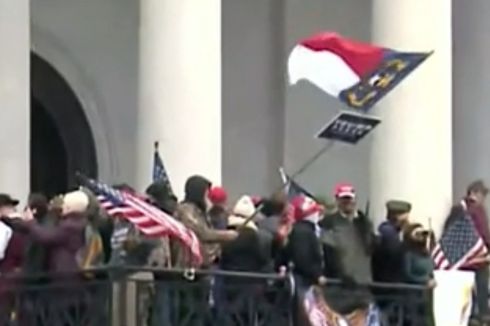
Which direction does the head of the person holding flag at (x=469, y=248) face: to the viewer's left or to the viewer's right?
to the viewer's left

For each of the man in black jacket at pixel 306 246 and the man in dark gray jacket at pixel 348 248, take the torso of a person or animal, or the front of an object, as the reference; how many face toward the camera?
1

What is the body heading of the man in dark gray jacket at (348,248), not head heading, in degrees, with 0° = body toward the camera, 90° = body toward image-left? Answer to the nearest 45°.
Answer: approximately 0°

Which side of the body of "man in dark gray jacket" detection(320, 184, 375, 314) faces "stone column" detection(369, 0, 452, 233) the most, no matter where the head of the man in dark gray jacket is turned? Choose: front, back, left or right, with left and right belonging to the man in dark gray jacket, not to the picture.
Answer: back
